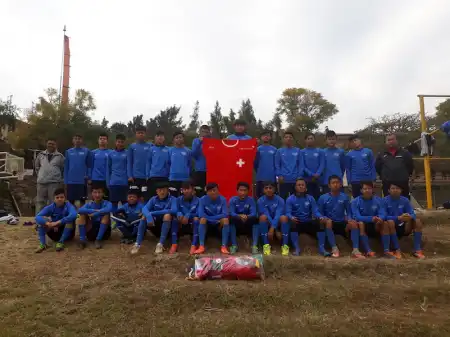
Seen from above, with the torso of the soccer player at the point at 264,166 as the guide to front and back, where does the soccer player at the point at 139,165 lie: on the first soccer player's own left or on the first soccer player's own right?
on the first soccer player's own right

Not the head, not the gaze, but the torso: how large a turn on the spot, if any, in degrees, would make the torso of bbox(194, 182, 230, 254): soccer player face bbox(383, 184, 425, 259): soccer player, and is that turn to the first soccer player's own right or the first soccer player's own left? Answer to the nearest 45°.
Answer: approximately 90° to the first soccer player's own left

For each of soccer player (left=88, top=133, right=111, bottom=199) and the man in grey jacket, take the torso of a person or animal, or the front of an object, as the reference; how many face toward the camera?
2

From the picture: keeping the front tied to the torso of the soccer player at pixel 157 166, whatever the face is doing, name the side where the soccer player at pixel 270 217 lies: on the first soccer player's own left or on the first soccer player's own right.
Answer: on the first soccer player's own left

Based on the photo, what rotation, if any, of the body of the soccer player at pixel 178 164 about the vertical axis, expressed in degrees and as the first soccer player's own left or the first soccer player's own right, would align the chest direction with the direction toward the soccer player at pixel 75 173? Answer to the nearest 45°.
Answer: approximately 90° to the first soccer player's own right

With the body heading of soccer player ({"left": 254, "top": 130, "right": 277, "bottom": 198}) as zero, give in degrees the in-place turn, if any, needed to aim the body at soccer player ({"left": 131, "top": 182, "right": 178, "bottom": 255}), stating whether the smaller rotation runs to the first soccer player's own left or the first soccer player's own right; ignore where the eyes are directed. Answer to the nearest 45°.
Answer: approximately 45° to the first soccer player's own right

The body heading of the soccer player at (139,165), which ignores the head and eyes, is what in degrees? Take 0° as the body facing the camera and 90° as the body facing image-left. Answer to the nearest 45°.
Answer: approximately 0°

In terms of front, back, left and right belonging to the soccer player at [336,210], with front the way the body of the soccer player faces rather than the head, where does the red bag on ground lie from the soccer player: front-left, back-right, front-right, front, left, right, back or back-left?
front-right
